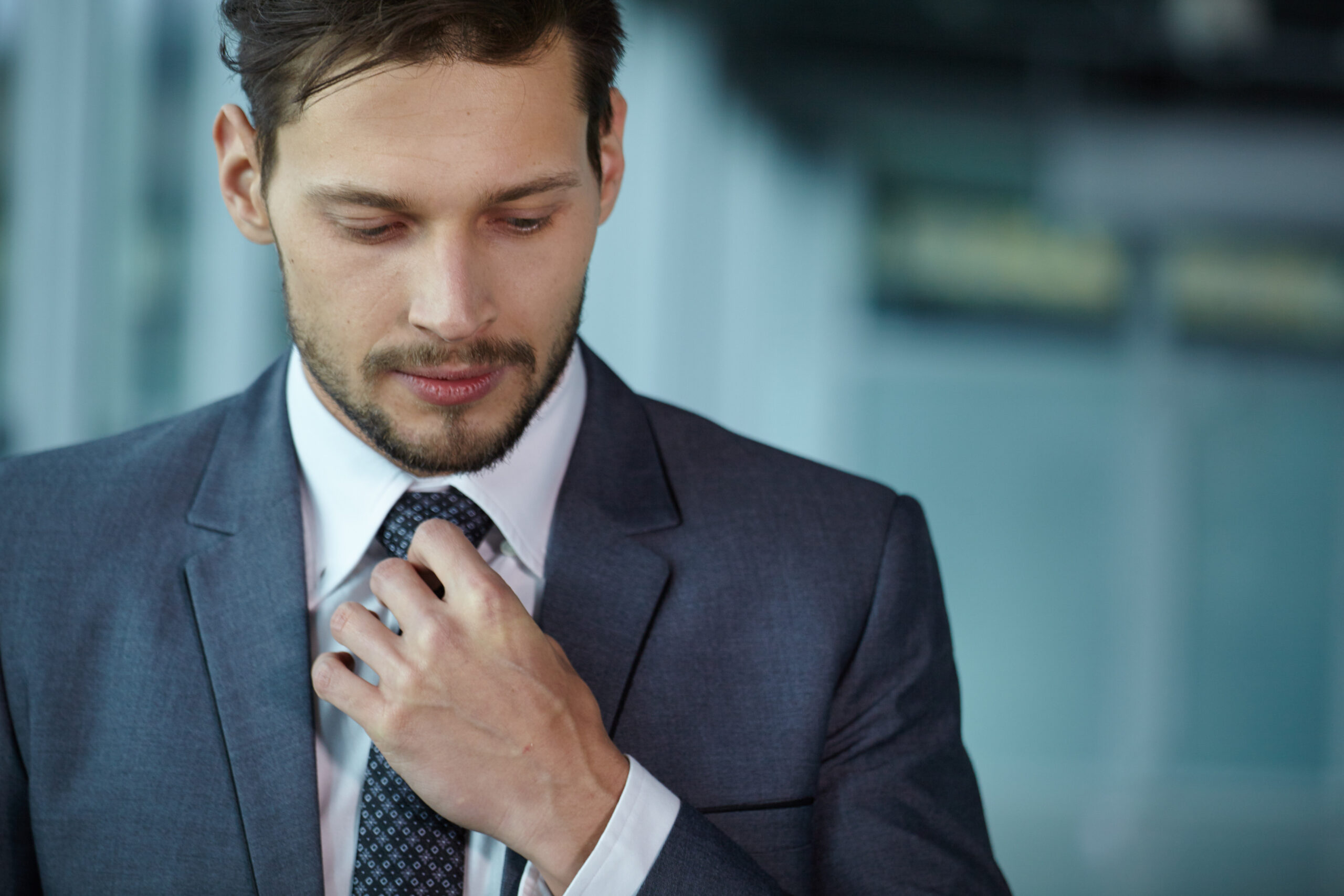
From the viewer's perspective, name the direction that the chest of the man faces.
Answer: toward the camera
